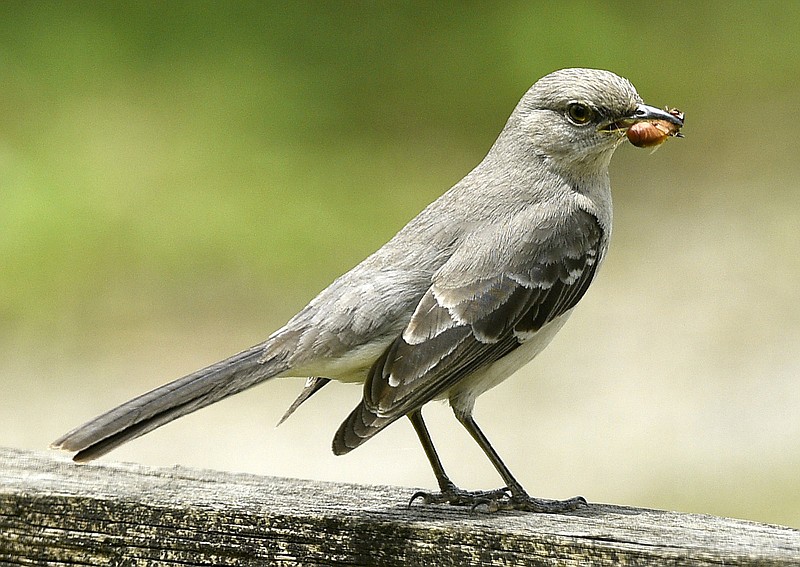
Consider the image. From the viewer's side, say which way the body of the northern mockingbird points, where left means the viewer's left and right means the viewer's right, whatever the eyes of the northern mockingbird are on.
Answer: facing to the right of the viewer
